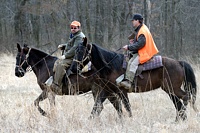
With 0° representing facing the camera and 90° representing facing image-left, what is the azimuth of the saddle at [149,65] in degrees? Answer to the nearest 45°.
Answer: approximately 90°

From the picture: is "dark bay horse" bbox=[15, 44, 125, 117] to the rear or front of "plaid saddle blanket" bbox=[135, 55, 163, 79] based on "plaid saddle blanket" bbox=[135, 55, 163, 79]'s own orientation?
to the front

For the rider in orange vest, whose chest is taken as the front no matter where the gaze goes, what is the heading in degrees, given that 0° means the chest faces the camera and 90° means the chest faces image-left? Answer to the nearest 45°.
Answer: approximately 90°

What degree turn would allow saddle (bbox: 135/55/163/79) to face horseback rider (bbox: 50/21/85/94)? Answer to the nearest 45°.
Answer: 0° — it already faces them

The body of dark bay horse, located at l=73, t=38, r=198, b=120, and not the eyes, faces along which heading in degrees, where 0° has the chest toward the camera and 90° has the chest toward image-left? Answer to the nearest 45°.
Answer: approximately 90°

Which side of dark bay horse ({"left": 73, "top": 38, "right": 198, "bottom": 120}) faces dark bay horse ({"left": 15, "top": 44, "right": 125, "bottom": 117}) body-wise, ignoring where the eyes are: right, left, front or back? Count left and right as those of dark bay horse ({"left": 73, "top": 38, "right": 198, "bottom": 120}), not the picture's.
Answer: front
